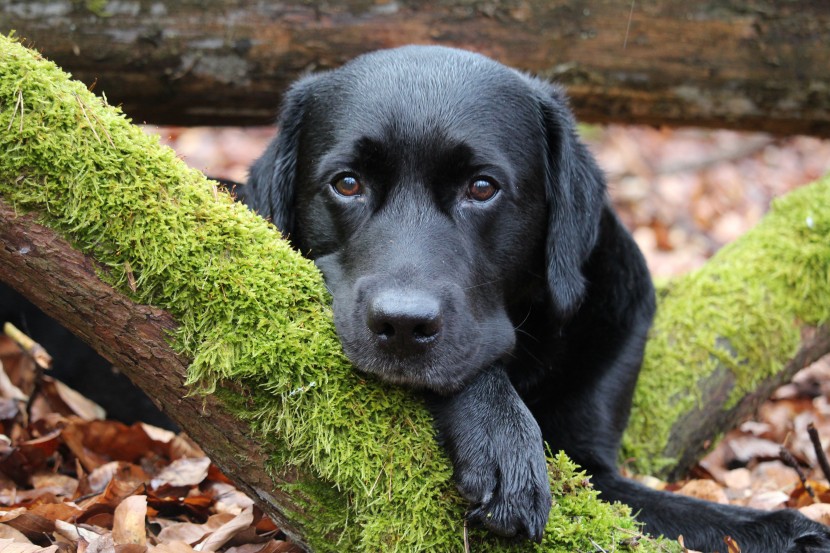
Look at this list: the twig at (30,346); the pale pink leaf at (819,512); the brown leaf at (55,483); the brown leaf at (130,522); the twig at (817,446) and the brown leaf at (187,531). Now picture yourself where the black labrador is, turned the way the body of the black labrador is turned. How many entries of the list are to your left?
2

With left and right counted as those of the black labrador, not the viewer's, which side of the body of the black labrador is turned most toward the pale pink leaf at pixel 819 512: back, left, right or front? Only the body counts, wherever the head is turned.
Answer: left

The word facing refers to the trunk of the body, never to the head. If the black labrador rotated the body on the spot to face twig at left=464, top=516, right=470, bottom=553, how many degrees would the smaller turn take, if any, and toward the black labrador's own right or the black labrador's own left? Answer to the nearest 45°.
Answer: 0° — it already faces it

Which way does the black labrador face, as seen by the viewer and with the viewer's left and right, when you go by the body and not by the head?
facing the viewer

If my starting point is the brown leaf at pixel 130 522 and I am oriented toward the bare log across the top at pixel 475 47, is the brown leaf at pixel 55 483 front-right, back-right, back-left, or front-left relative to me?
front-left

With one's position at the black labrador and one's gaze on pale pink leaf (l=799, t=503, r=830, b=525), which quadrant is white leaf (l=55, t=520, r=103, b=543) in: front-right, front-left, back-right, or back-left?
back-right

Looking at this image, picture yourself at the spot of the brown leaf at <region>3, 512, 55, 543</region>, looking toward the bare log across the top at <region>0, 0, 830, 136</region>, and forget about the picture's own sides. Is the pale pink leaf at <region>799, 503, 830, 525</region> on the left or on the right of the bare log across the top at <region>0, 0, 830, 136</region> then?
right

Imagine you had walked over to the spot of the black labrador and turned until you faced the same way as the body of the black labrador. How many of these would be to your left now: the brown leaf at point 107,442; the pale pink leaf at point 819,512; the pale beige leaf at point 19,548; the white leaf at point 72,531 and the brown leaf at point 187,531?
1

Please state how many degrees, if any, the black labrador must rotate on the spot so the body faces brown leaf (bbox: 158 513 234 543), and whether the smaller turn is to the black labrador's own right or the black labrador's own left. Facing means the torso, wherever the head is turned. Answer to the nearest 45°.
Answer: approximately 45° to the black labrador's own right

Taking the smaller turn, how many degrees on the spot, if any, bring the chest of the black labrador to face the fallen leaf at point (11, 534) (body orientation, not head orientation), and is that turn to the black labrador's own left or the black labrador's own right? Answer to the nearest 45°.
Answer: approximately 45° to the black labrador's own right
